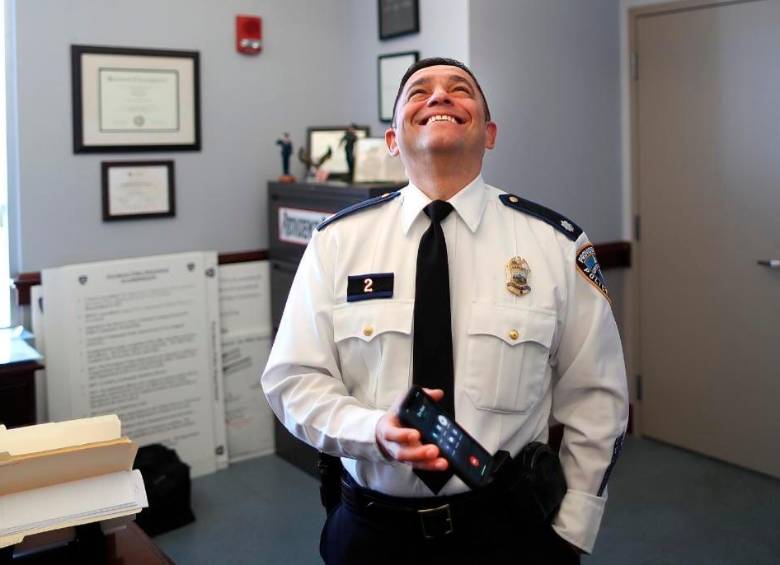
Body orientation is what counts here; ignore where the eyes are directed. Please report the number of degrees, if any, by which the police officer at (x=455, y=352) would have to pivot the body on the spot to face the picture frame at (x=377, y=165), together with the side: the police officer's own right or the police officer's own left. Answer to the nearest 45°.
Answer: approximately 180°

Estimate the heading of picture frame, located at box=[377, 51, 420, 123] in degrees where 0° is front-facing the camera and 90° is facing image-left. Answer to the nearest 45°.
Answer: approximately 45°

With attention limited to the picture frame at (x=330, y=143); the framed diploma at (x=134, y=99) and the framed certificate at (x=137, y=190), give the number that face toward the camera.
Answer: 3

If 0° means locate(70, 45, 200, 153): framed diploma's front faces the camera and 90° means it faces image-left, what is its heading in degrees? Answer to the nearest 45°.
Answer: approximately 0°

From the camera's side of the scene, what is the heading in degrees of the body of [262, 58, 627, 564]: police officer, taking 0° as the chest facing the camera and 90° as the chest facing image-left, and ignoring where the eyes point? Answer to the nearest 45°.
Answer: approximately 0°

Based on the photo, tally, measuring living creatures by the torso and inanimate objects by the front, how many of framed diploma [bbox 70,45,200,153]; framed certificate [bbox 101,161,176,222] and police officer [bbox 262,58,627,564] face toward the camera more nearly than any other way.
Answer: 3

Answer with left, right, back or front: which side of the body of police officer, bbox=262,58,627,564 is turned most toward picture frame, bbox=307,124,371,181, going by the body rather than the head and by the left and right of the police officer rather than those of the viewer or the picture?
back

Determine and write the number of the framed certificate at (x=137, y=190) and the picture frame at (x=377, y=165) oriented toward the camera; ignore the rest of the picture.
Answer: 2
